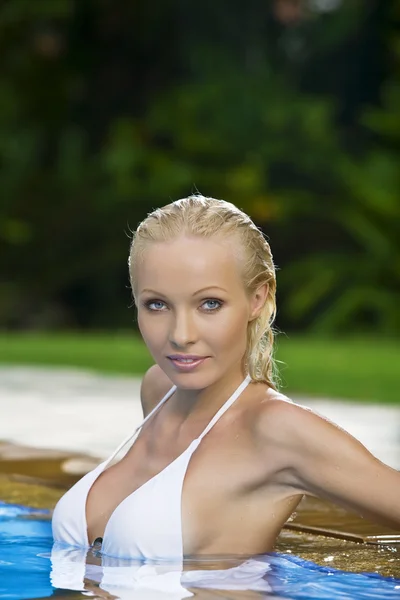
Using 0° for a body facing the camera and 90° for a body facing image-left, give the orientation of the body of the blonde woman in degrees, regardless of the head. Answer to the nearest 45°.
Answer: approximately 45°
